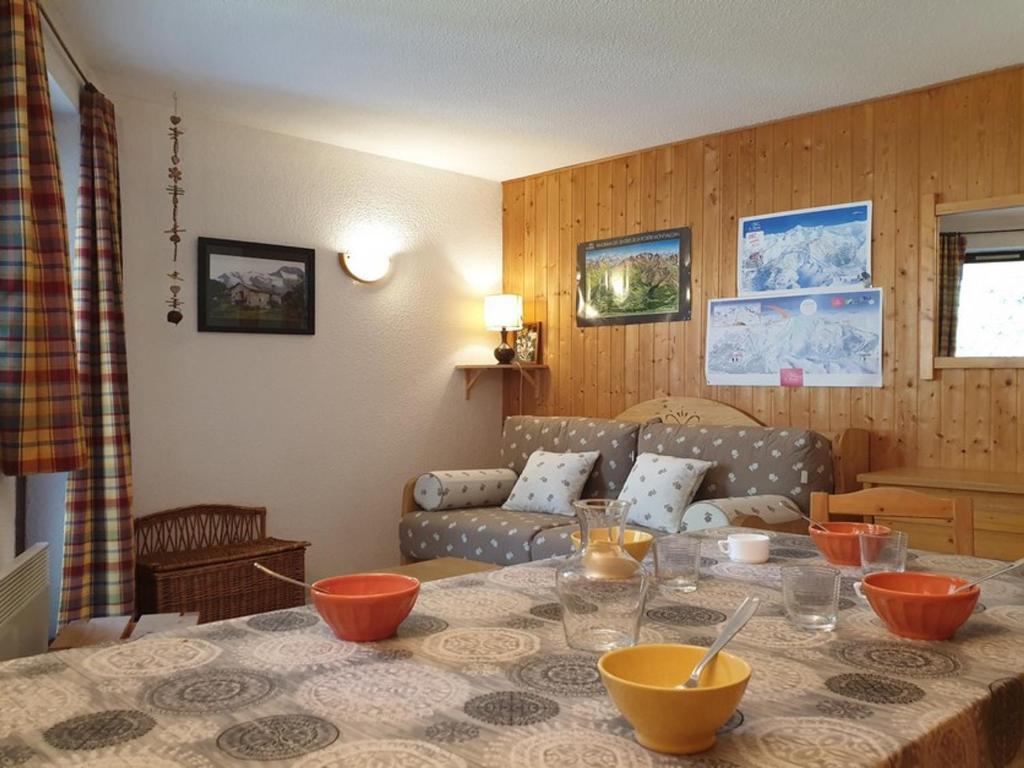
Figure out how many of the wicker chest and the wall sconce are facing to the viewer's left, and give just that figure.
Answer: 0

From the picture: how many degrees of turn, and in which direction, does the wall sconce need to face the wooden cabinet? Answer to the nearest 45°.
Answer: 0° — it already faces it

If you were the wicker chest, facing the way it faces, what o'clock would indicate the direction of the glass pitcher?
The glass pitcher is roughly at 1 o'clock from the wicker chest.

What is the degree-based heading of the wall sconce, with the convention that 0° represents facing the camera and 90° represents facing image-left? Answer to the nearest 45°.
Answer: approximately 315°

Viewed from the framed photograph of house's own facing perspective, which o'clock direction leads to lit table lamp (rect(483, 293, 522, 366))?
The lit table lamp is roughly at 10 o'clock from the framed photograph of house.

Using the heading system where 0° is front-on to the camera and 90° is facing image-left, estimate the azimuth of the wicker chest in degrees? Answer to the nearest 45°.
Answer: approximately 315°

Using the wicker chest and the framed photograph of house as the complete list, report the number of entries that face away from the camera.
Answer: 0

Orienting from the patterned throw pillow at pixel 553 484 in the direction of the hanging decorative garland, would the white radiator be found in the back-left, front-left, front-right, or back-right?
front-left

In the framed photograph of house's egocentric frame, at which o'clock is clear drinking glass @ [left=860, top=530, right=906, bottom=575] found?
The clear drinking glass is roughly at 1 o'clock from the framed photograph of house.

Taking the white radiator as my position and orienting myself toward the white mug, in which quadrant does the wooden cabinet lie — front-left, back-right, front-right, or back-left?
front-left

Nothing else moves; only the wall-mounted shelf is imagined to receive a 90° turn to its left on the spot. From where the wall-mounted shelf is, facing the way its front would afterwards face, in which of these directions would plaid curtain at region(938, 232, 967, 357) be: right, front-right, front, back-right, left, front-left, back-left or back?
front-right

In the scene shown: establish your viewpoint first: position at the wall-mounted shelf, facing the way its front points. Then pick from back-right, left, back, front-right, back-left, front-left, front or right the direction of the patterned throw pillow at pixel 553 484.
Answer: front
